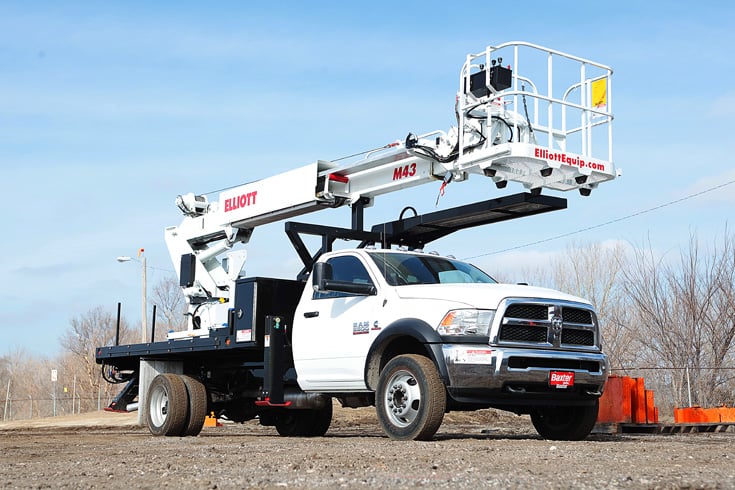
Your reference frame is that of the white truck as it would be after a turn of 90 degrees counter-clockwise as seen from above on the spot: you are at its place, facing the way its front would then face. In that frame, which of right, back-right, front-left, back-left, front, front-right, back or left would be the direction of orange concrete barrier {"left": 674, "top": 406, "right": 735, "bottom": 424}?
front

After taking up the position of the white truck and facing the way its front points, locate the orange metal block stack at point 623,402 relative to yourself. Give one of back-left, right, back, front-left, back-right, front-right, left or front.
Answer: left

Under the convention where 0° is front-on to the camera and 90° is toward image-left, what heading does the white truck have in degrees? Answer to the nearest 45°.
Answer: approximately 315°
